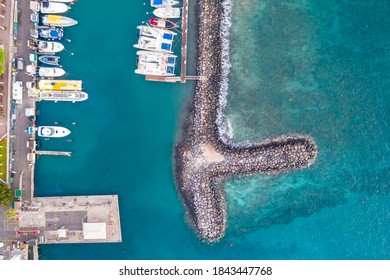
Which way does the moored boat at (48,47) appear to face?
to the viewer's right

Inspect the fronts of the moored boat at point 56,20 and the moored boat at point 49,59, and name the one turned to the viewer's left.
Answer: the moored boat at point 49,59

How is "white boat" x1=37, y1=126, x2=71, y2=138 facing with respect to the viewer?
to the viewer's right

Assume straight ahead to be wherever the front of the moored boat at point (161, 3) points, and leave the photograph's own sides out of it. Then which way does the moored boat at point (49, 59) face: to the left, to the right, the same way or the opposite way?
the opposite way

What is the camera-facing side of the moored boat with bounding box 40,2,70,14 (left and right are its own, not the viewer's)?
right
